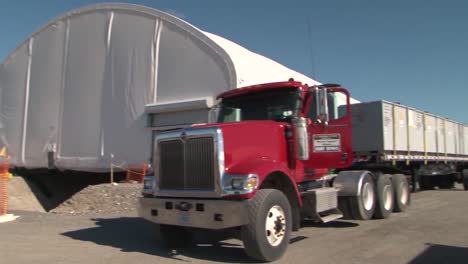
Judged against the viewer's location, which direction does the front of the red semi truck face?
facing the viewer and to the left of the viewer

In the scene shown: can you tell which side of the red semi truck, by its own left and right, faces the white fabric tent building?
right
